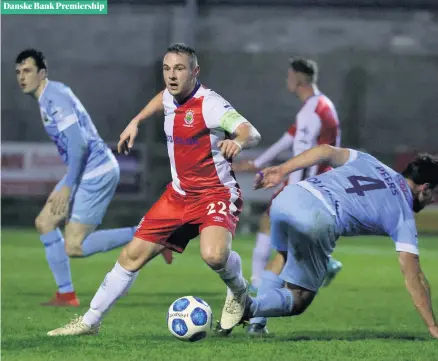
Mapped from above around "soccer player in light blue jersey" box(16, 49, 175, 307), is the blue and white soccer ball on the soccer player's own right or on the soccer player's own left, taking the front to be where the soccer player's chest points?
on the soccer player's own left

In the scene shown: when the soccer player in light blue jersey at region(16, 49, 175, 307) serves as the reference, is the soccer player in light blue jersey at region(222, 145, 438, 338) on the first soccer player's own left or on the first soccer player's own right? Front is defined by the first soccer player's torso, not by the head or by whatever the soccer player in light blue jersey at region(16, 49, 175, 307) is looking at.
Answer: on the first soccer player's own left
